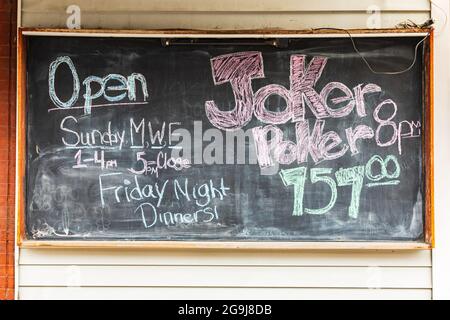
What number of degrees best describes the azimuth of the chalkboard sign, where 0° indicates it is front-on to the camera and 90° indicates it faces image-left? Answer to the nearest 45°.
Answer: approximately 0°
